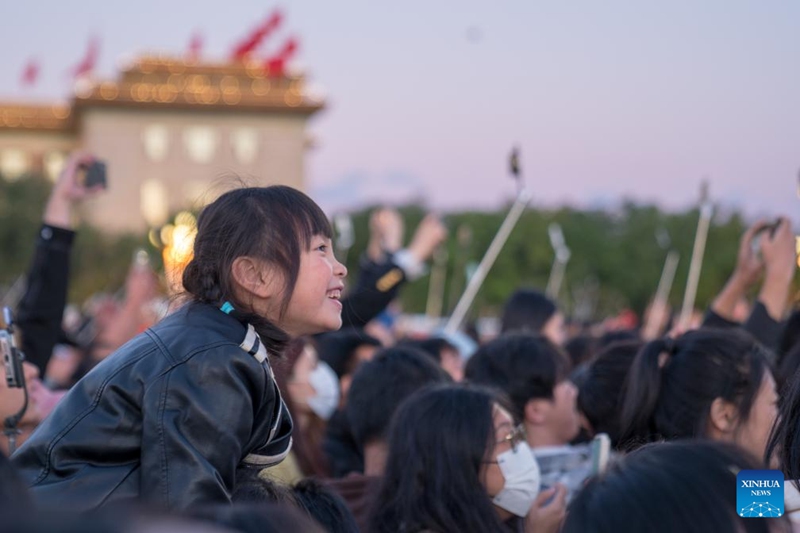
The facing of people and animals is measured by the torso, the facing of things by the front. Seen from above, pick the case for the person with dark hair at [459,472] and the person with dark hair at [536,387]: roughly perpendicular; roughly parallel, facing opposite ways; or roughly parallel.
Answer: roughly parallel

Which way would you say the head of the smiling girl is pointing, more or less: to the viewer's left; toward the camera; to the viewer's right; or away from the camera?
to the viewer's right

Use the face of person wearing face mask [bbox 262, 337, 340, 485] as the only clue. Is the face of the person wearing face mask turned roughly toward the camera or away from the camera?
toward the camera

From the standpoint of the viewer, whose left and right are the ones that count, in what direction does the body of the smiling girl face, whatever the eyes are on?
facing to the right of the viewer

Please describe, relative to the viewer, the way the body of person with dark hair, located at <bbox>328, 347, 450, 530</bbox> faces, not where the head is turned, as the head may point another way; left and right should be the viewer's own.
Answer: facing away from the viewer and to the right of the viewer

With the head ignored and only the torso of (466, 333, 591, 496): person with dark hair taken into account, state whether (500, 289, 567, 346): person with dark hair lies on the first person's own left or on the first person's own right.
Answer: on the first person's own left

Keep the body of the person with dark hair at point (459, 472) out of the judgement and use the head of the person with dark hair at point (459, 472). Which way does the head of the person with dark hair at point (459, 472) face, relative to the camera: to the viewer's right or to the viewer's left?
to the viewer's right

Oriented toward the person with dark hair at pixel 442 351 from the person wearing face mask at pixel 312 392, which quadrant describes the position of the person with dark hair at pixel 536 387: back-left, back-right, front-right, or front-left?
front-right
